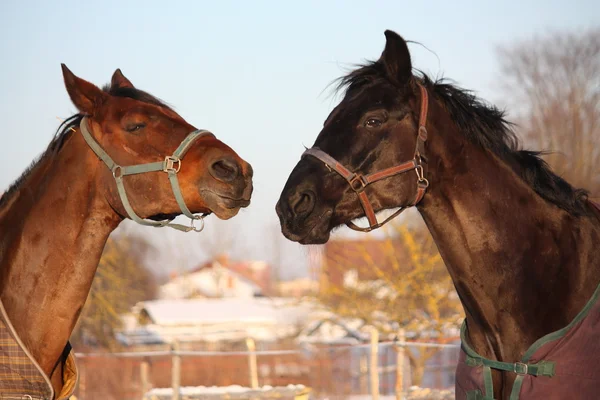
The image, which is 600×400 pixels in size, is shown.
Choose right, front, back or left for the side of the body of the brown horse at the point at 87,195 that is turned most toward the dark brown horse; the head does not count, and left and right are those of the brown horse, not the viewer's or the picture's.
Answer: front

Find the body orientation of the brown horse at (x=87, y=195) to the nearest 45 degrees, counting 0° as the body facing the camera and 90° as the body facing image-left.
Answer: approximately 270°
